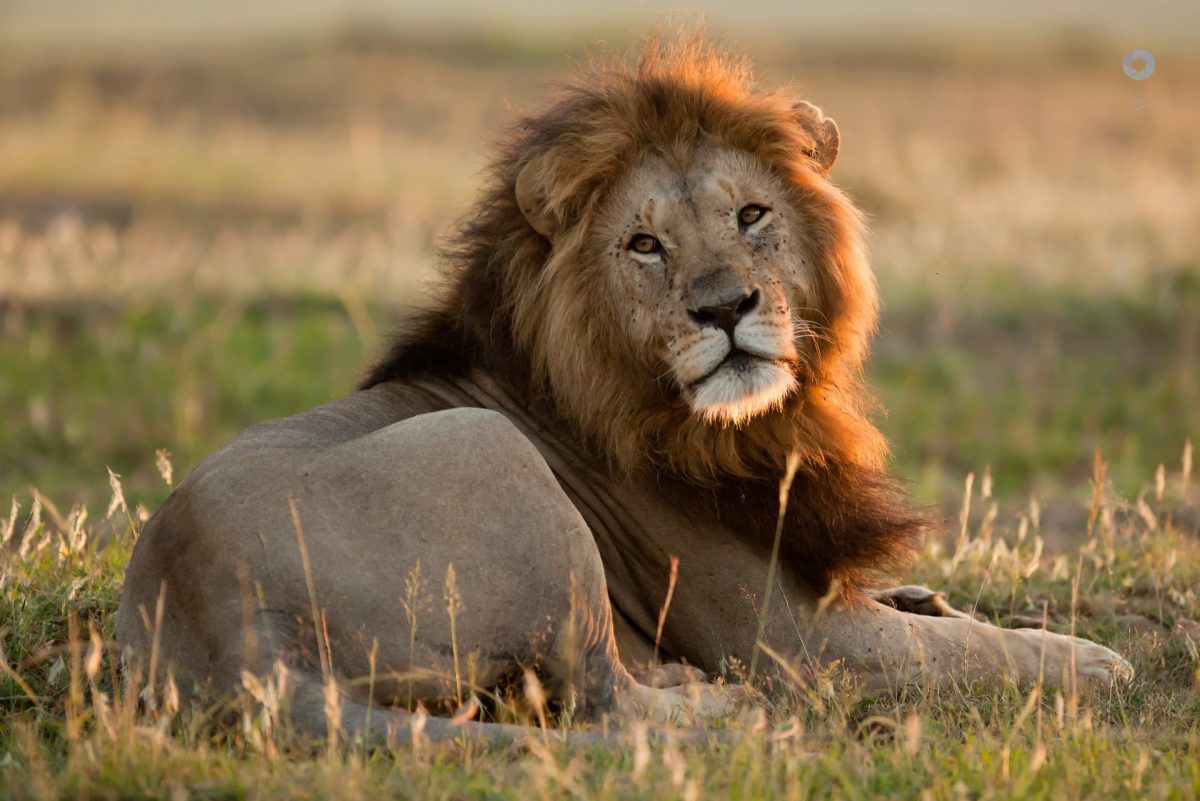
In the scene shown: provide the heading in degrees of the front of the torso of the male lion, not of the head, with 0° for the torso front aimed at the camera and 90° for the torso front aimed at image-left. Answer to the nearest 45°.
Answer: approximately 270°
